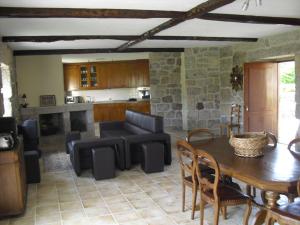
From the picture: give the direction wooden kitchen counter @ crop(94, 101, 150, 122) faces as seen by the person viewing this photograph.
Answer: facing the viewer

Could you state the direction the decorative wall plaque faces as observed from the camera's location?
facing the viewer and to the left of the viewer

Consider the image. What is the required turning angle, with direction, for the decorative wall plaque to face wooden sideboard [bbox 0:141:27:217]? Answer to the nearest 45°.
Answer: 0° — it already faces it

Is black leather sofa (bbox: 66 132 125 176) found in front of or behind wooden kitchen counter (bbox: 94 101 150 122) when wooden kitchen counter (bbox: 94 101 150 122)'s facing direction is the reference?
in front

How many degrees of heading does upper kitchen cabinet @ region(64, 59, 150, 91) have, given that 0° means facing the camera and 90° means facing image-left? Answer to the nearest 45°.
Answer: approximately 0°

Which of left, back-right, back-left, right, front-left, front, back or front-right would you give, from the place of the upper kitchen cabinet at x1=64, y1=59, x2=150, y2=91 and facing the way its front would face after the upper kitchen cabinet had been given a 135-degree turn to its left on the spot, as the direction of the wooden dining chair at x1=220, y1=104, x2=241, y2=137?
right

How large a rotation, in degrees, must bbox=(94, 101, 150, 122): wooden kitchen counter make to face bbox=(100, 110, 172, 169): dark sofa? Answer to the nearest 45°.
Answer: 0° — it already faces it

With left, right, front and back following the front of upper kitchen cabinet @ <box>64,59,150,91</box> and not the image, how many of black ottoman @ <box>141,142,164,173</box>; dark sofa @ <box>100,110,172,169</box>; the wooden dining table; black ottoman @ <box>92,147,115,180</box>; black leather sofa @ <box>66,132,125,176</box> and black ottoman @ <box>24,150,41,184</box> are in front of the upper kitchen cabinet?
6

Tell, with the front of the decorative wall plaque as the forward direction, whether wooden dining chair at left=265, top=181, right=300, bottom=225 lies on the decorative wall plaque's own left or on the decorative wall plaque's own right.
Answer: on the decorative wall plaque's own left

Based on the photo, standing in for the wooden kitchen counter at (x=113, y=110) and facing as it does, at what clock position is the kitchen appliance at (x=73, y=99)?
The kitchen appliance is roughly at 3 o'clock from the wooden kitchen counter.

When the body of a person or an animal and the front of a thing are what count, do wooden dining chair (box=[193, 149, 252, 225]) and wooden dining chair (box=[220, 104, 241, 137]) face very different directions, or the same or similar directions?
very different directions

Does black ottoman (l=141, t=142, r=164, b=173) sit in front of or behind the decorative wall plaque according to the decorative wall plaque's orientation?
in front

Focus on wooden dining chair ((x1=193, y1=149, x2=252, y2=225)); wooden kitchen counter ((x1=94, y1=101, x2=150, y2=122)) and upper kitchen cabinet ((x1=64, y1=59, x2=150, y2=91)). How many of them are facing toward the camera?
2

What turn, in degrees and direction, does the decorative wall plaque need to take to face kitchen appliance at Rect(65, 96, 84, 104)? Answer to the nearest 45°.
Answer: approximately 45° to its right

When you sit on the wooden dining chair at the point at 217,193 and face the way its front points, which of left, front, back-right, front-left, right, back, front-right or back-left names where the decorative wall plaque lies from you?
front-left

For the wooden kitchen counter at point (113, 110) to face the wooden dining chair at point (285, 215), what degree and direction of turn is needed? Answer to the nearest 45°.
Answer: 0° — it already faces it
